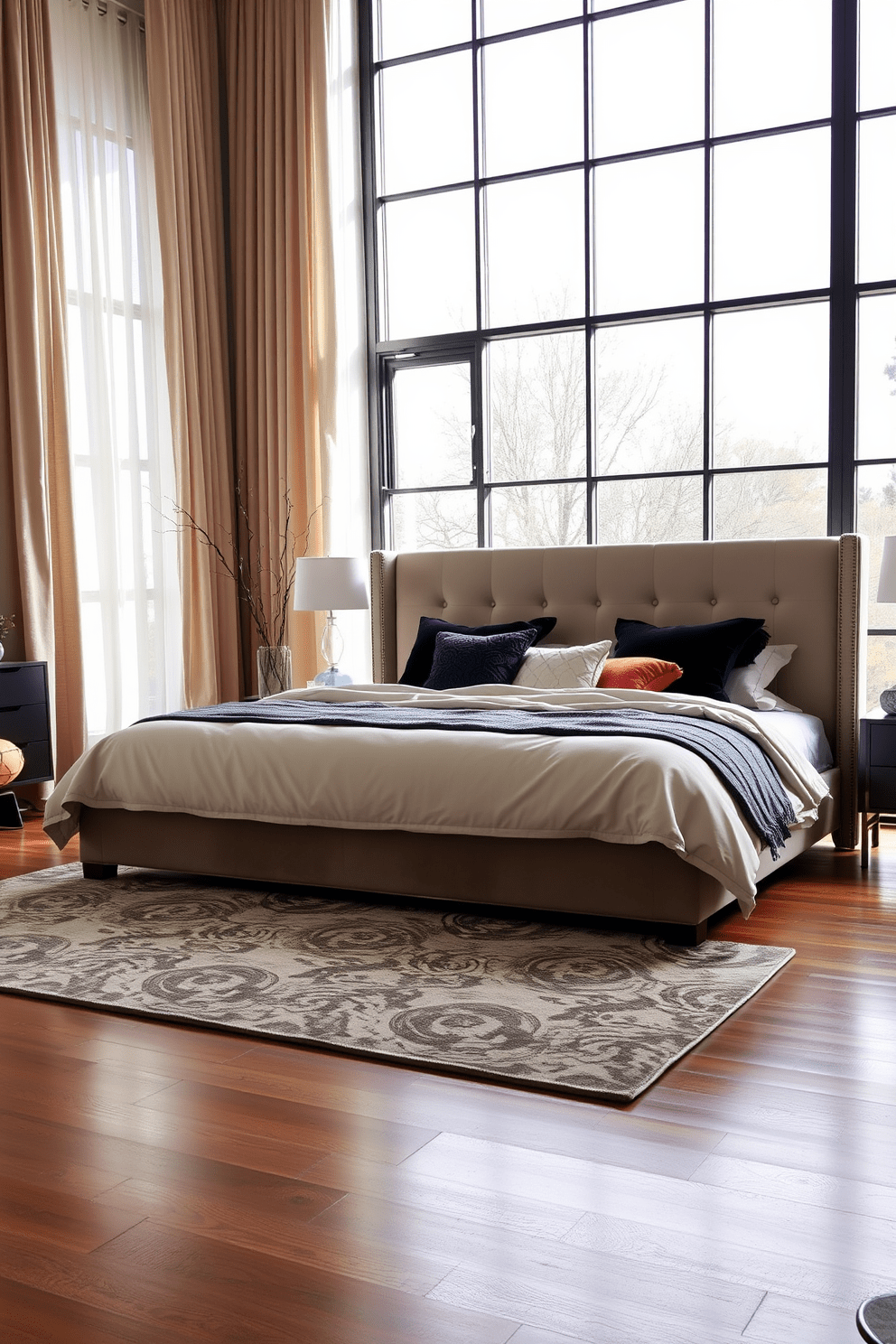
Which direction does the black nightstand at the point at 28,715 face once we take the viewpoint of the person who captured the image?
facing the viewer and to the right of the viewer

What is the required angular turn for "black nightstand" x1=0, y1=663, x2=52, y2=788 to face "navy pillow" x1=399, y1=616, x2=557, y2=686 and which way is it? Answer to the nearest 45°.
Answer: approximately 45° to its left

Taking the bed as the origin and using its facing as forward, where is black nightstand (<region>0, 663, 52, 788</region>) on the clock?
The black nightstand is roughly at 2 o'clock from the bed.

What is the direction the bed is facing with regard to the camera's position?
facing the viewer and to the left of the viewer

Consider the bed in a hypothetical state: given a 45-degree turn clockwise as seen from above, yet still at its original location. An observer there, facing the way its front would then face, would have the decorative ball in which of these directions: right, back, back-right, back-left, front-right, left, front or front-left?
front

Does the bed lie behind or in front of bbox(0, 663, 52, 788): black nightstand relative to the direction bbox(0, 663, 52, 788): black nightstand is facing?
in front

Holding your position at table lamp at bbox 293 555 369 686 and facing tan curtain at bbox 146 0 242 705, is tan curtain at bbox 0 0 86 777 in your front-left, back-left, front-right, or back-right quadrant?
front-left

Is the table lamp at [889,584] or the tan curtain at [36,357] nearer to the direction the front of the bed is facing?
the tan curtain

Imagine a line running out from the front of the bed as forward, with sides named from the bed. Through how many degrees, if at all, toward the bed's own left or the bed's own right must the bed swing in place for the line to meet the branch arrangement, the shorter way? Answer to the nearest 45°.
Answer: approximately 90° to the bed's own right

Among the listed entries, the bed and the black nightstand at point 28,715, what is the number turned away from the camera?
0
